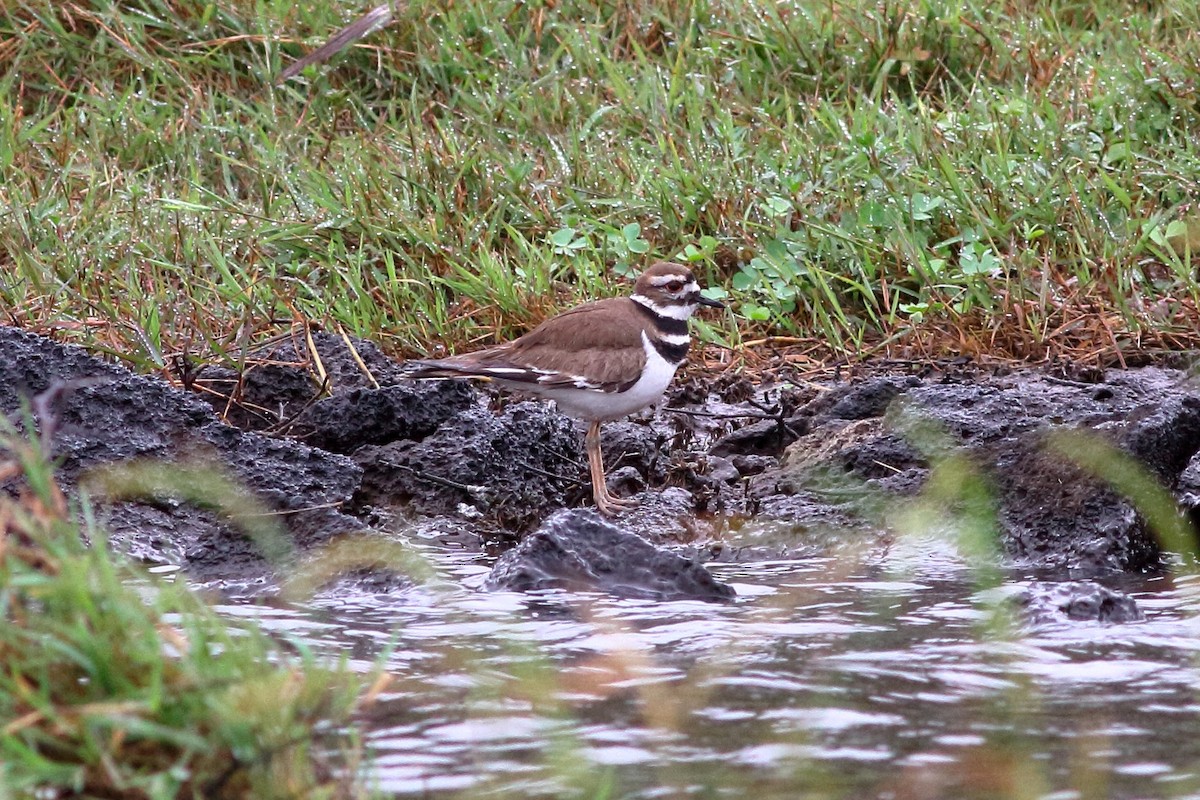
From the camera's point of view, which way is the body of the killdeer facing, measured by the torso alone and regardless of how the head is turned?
to the viewer's right

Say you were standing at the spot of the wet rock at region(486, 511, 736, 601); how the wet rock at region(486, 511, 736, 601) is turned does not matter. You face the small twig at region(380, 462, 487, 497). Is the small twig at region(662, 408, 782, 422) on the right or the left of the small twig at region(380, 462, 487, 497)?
right

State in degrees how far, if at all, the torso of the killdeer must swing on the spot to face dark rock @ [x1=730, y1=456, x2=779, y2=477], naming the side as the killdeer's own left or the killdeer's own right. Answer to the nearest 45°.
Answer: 0° — it already faces it

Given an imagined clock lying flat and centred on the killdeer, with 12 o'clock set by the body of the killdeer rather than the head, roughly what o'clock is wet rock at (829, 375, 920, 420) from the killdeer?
The wet rock is roughly at 12 o'clock from the killdeer.

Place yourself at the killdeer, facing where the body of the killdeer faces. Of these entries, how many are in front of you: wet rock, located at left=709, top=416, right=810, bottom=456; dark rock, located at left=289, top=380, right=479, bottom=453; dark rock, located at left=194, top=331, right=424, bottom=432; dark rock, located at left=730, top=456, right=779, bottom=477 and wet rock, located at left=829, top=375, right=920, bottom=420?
3

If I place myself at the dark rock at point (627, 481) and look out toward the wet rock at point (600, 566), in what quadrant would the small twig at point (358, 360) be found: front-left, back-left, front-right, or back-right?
back-right

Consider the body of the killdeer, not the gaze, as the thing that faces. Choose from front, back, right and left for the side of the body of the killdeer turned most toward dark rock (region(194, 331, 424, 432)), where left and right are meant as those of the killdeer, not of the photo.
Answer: back

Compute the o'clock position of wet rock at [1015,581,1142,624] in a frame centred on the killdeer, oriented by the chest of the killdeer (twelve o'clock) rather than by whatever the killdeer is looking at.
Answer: The wet rock is roughly at 2 o'clock from the killdeer.

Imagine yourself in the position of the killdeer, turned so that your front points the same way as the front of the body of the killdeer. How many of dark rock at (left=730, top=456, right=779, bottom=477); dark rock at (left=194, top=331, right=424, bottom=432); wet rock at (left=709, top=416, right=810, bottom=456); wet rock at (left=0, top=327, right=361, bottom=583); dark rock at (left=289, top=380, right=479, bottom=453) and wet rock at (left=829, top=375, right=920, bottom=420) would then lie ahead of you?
3

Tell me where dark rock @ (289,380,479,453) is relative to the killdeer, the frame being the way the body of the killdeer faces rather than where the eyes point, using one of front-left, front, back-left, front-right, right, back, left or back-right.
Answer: back
